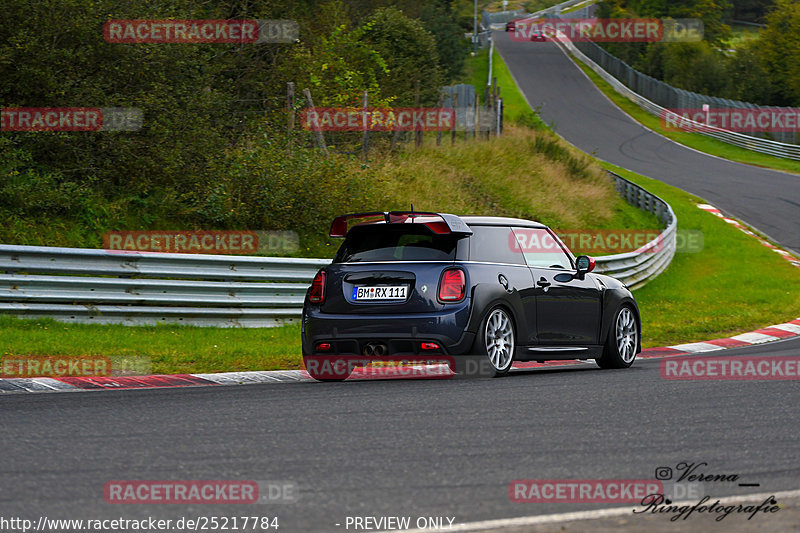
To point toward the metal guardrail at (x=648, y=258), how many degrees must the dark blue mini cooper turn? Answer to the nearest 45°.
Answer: approximately 45° to its left

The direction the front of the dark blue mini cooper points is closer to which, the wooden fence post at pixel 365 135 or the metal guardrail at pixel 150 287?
the wooden fence post

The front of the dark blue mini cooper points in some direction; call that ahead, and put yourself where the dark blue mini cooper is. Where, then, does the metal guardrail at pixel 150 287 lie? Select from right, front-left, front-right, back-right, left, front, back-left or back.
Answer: left

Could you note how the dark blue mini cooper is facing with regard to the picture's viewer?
facing away from the viewer and to the right of the viewer

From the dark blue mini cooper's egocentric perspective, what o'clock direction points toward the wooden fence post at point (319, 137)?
The wooden fence post is roughly at 10 o'clock from the dark blue mini cooper.
